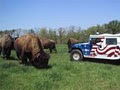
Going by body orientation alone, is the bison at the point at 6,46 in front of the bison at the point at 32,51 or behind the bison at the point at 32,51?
behind

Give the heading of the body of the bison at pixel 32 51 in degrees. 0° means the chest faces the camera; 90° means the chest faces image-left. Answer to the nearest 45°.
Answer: approximately 315°
